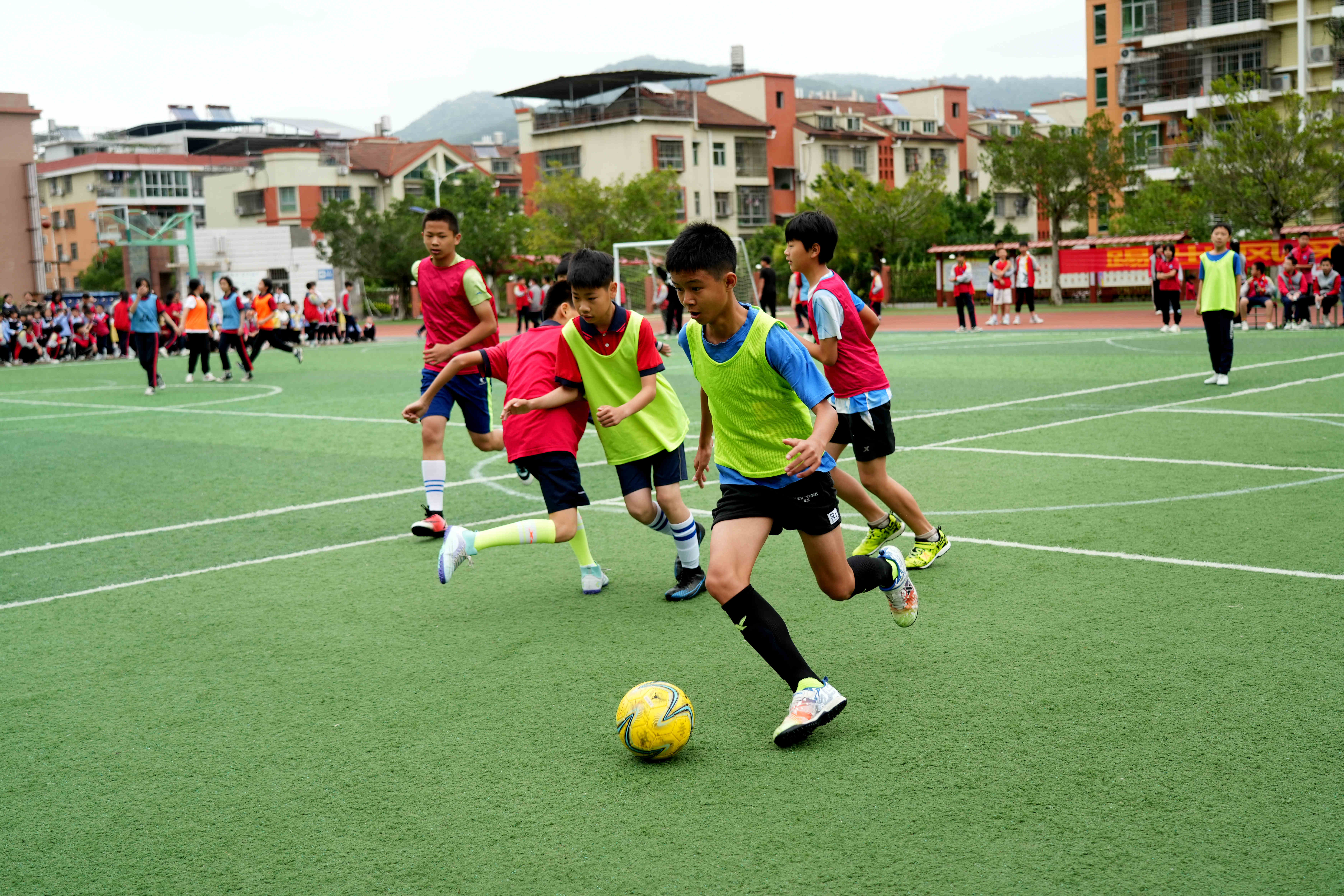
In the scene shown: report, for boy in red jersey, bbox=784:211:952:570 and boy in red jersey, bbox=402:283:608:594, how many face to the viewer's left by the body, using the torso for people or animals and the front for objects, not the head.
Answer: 1

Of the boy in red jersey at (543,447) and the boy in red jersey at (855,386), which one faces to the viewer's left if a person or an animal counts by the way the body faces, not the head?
the boy in red jersey at (855,386)

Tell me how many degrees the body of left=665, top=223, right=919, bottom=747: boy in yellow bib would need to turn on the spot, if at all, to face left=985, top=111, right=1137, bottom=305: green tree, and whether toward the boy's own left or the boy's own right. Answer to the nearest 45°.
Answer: approximately 135° to the boy's own right

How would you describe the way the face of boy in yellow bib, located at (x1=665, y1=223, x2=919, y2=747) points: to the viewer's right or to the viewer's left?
to the viewer's left

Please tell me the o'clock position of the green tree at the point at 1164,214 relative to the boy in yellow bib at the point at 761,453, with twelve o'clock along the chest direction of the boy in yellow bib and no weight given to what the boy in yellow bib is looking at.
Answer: The green tree is roughly at 5 o'clock from the boy in yellow bib.

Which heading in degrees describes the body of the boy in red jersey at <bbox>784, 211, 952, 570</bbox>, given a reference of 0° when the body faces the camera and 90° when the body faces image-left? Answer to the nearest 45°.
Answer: approximately 90°
